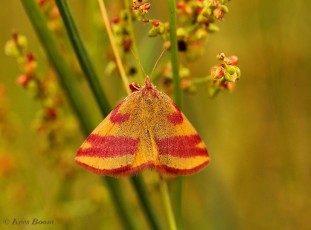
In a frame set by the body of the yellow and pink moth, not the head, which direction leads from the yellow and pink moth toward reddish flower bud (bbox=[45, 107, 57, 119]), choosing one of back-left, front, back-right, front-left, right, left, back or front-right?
front-left

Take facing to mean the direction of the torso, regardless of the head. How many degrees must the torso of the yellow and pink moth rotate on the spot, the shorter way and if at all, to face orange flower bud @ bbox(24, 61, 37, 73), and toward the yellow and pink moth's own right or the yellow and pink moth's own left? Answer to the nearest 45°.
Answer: approximately 45° to the yellow and pink moth's own left

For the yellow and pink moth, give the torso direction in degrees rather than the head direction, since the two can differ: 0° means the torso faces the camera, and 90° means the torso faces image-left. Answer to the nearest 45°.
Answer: approximately 180°

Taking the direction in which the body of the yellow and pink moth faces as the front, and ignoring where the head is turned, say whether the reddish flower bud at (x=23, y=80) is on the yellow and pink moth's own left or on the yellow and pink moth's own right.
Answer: on the yellow and pink moth's own left
